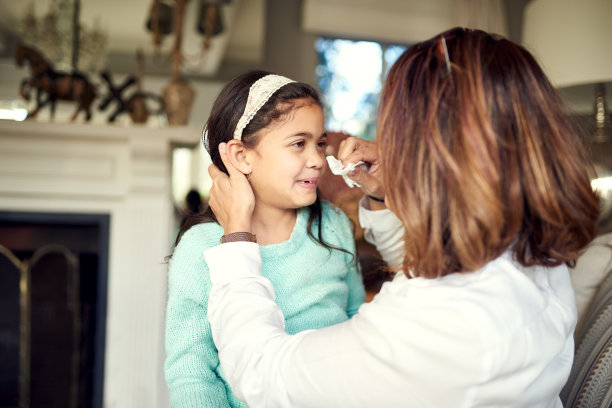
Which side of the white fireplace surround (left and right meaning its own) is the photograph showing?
front

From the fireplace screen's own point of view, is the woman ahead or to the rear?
ahead

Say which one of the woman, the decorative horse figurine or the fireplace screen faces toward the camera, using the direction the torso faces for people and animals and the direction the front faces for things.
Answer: the fireplace screen

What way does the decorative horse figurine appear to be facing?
to the viewer's left

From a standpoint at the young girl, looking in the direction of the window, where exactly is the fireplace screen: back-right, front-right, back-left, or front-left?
front-left

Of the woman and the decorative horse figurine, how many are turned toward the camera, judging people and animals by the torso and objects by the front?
0

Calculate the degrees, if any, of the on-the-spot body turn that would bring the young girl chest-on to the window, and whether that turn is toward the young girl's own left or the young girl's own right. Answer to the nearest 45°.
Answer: approximately 135° to the young girl's own left

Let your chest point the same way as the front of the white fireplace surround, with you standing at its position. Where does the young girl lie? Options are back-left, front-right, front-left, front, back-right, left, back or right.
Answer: front

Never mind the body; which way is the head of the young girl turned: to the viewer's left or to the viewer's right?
to the viewer's right

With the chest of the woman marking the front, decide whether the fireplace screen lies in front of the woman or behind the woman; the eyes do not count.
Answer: in front

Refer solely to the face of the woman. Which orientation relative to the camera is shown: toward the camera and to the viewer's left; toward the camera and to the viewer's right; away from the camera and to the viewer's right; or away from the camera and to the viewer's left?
away from the camera and to the viewer's left

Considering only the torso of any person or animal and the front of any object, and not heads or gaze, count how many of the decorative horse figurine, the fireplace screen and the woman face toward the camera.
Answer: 1

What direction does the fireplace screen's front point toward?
toward the camera

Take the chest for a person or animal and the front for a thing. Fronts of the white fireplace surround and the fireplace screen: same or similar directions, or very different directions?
same or similar directions
